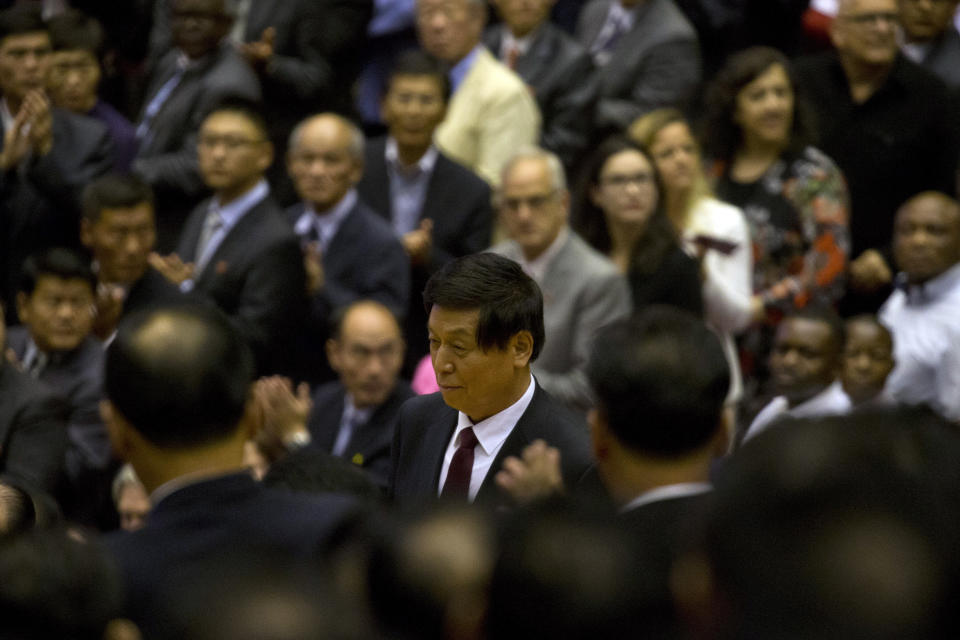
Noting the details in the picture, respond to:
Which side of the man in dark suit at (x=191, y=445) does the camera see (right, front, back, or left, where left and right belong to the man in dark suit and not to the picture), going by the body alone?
back

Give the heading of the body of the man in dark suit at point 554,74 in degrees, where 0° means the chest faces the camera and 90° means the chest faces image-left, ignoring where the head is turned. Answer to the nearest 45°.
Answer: approximately 45°

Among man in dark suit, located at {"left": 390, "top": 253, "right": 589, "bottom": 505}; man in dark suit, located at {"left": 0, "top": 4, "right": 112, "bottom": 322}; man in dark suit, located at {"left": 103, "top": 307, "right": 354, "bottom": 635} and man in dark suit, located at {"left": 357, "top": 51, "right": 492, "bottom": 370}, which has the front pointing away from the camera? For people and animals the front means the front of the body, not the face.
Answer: man in dark suit, located at {"left": 103, "top": 307, "right": 354, "bottom": 635}

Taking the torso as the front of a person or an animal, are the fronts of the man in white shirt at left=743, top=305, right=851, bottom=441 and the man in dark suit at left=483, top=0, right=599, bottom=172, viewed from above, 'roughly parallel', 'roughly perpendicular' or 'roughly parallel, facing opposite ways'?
roughly parallel

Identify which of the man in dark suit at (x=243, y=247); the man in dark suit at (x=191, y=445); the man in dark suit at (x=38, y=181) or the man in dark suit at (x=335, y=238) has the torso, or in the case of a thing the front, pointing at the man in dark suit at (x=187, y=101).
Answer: the man in dark suit at (x=191, y=445)

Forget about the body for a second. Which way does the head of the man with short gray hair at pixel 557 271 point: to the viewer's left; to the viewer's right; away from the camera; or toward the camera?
toward the camera

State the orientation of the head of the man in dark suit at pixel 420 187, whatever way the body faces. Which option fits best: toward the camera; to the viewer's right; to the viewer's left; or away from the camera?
toward the camera

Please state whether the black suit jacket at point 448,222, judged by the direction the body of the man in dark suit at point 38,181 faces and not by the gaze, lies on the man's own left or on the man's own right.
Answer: on the man's own left

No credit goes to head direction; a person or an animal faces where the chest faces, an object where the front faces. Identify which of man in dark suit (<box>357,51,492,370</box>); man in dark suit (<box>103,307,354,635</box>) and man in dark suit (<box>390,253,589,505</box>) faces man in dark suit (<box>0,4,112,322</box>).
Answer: man in dark suit (<box>103,307,354,635</box>)

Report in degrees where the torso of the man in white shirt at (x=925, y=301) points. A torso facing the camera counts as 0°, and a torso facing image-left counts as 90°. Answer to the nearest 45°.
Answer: approximately 45°

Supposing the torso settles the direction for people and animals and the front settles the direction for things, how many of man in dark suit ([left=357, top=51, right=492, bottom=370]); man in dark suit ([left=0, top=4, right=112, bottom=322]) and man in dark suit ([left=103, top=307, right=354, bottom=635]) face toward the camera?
2

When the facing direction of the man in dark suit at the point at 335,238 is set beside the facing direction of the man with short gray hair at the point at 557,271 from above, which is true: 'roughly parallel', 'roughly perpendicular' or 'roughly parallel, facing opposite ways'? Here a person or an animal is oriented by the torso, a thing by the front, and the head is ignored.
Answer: roughly parallel

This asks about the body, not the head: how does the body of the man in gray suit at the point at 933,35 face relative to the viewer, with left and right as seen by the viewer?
facing the viewer and to the left of the viewer

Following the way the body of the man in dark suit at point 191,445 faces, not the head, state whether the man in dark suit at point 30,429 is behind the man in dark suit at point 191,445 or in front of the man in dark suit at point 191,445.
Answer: in front

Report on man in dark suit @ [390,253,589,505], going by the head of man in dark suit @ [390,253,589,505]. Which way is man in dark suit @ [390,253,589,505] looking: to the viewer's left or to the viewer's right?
to the viewer's left

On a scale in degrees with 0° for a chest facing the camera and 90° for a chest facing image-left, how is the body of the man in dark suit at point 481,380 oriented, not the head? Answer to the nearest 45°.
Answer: approximately 45°

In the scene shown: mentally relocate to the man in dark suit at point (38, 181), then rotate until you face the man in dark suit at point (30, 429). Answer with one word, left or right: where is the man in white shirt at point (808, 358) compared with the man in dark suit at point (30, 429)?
left

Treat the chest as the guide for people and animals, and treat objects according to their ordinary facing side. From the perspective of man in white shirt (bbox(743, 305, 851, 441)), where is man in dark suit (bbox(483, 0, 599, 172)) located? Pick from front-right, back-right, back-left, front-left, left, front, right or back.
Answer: right
